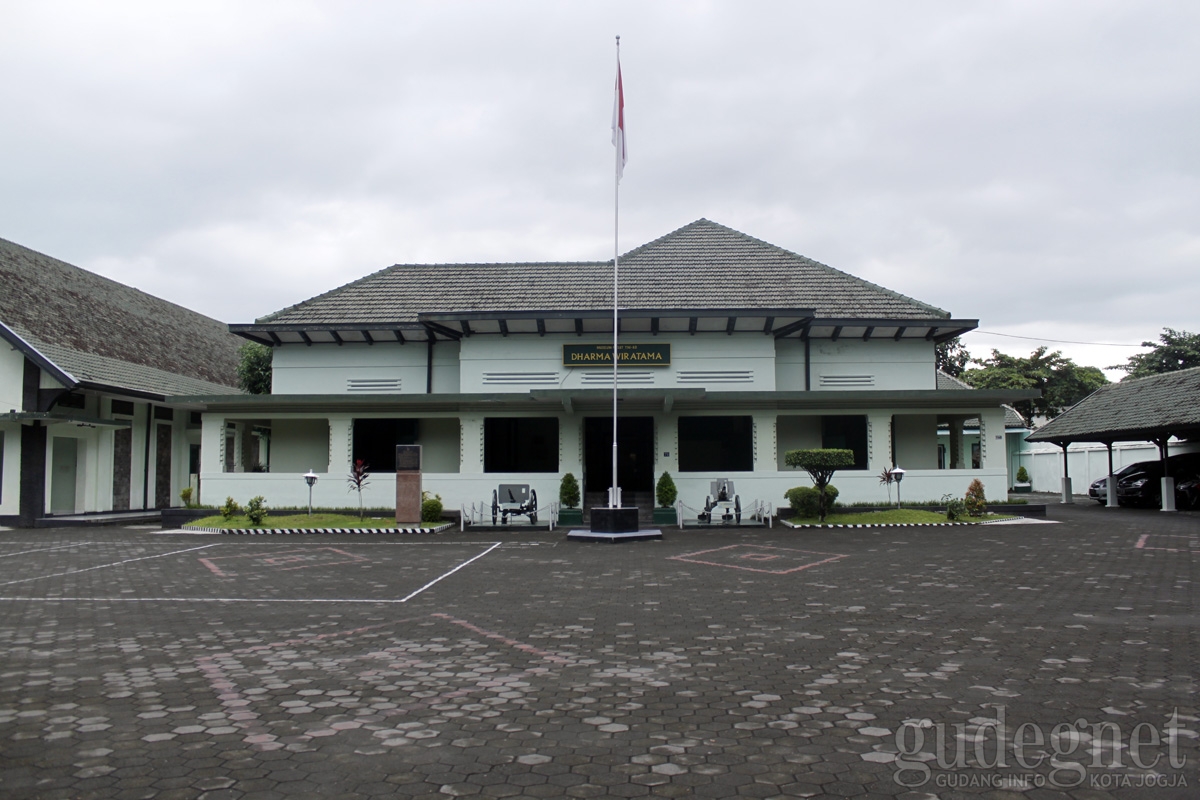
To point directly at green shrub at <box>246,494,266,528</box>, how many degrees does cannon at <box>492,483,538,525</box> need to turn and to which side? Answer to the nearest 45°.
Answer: approximately 90° to its right

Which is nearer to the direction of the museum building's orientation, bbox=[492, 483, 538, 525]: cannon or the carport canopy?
the cannon

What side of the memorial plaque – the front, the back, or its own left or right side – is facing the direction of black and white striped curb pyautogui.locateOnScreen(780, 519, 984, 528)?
left

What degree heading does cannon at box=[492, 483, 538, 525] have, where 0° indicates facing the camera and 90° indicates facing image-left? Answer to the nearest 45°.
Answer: approximately 0°

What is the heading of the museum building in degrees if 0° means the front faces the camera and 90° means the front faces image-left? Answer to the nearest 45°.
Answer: approximately 0°

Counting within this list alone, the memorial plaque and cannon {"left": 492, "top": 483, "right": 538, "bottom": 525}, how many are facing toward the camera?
2

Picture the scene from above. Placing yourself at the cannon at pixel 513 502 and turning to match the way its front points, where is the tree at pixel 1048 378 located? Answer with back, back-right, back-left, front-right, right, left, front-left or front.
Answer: back-left

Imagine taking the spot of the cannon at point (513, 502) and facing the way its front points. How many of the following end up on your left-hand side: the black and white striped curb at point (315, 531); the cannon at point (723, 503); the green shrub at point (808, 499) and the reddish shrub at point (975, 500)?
3
